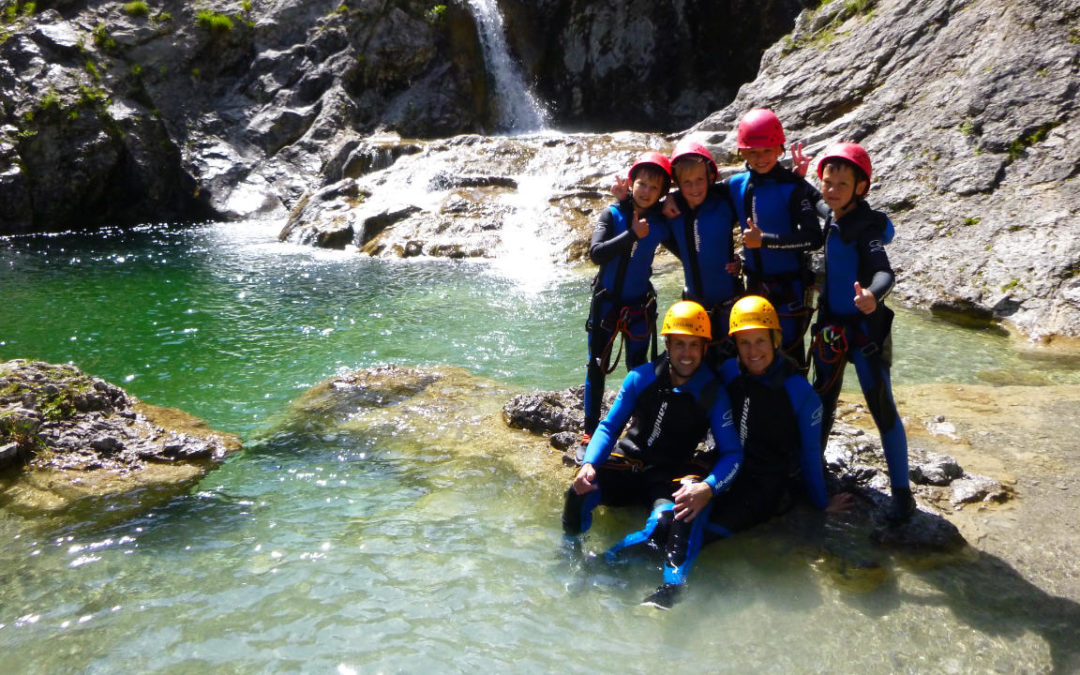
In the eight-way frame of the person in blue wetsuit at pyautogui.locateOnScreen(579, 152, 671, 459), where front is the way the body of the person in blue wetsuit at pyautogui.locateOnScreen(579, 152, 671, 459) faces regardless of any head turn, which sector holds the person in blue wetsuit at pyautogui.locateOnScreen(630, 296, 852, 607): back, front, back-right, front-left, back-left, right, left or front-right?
front-left

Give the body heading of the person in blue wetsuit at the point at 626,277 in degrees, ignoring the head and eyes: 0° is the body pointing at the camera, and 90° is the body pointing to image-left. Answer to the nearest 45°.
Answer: approximately 0°

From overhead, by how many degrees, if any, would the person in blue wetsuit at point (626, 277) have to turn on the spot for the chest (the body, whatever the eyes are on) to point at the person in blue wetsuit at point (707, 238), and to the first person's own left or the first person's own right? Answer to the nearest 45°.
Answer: approximately 45° to the first person's own left

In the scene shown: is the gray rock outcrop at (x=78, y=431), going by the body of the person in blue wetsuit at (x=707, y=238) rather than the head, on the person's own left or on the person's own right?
on the person's own right

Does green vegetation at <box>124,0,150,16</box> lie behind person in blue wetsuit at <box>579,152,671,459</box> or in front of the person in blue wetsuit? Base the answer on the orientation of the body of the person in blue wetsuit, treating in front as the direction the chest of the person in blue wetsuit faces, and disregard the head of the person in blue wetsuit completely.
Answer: behind

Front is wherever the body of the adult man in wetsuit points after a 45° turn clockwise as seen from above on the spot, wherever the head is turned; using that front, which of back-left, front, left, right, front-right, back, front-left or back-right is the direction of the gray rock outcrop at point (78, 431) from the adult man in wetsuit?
front-right

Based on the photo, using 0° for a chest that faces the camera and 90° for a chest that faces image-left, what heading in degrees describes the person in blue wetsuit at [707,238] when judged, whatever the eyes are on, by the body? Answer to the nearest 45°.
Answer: approximately 0°

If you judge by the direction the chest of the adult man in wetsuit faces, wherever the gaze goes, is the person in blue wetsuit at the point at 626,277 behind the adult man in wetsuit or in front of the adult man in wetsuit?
behind

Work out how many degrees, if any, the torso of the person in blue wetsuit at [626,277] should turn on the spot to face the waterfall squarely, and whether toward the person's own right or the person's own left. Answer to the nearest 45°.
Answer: approximately 180°

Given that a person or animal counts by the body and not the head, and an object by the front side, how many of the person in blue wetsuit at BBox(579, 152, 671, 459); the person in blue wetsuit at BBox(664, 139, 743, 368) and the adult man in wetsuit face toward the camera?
3

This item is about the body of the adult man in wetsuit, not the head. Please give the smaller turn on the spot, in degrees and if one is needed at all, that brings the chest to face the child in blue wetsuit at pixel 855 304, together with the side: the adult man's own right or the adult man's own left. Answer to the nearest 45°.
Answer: approximately 90° to the adult man's own left

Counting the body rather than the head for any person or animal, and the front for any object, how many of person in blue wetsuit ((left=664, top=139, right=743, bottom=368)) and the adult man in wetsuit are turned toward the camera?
2
